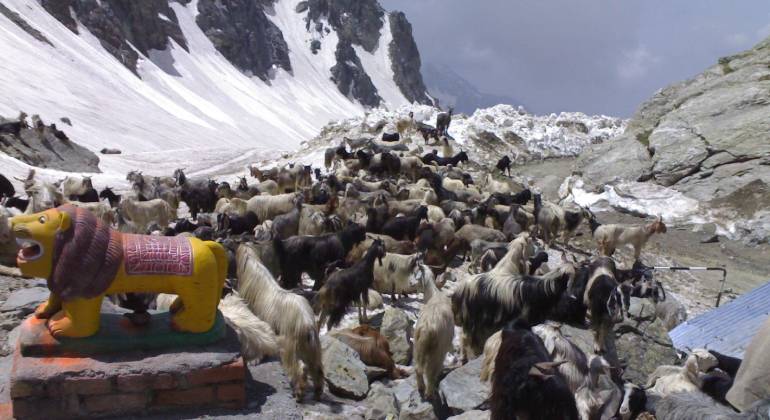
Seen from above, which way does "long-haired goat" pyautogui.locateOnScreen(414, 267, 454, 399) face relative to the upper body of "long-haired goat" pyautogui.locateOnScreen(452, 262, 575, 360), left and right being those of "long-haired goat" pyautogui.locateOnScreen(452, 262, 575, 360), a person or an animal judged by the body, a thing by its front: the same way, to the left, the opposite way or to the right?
to the left

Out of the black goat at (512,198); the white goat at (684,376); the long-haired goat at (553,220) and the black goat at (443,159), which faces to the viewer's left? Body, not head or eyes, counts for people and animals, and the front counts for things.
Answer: the long-haired goat

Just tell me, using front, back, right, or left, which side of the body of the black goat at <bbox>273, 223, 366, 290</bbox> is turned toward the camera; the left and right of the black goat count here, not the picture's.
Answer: right

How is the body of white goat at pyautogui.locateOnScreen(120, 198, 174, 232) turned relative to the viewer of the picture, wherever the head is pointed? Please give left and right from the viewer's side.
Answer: facing to the left of the viewer

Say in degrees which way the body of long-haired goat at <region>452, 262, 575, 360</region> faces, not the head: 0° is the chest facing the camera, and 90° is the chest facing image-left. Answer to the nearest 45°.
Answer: approximately 270°

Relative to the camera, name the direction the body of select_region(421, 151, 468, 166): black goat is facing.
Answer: to the viewer's right

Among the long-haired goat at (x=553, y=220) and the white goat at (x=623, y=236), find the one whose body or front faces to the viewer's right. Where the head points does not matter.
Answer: the white goat
